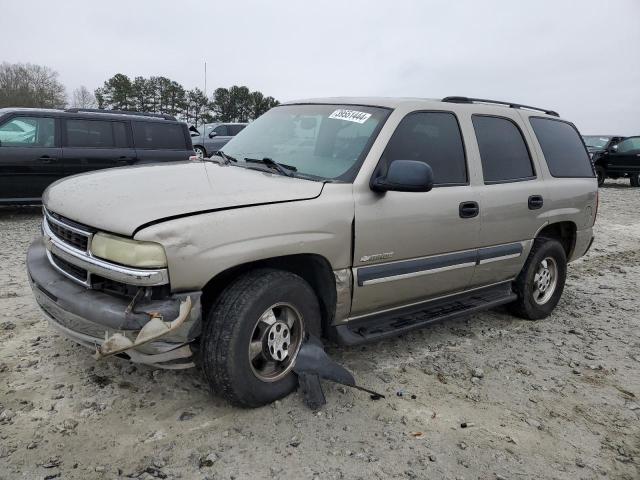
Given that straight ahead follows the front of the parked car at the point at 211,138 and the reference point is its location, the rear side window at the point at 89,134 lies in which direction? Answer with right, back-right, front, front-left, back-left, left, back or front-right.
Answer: left

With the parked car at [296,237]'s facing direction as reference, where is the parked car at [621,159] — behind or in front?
behind

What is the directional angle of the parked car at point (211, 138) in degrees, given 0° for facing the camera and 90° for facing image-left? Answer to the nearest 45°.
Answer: approximately 90°

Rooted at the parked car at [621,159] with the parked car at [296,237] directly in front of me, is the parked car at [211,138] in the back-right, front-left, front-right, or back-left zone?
front-right

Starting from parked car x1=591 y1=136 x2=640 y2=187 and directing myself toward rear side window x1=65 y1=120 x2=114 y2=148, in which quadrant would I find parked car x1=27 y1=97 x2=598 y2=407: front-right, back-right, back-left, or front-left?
front-left

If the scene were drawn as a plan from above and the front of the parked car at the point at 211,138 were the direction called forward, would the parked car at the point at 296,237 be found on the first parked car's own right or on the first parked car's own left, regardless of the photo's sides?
on the first parked car's own left

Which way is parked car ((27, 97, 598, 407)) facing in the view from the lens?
facing the viewer and to the left of the viewer

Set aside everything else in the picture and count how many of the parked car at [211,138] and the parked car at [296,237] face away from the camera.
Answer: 0

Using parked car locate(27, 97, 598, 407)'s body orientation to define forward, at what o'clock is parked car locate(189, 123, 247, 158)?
parked car locate(189, 123, 247, 158) is roughly at 4 o'clock from parked car locate(27, 97, 598, 407).

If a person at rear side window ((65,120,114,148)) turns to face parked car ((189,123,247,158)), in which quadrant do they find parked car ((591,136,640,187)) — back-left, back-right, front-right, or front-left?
front-right

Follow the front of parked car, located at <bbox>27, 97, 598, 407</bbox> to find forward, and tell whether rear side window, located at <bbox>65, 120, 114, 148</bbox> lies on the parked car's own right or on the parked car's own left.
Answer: on the parked car's own right
